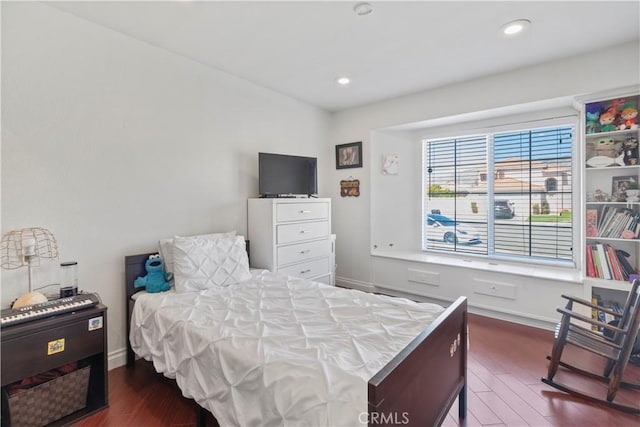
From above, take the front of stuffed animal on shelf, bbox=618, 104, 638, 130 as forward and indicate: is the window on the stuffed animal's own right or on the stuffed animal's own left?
on the stuffed animal's own right

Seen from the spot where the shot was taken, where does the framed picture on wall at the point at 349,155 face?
facing the viewer and to the left of the viewer

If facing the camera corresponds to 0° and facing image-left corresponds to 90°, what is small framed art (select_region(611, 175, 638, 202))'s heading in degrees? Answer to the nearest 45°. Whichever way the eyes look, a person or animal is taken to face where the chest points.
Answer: approximately 0°

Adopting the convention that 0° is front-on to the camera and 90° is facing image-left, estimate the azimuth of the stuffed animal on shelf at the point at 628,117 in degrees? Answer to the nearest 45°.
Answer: approximately 0°

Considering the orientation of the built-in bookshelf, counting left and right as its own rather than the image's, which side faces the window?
right

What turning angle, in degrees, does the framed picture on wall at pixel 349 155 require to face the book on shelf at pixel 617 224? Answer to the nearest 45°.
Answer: approximately 90° to its left

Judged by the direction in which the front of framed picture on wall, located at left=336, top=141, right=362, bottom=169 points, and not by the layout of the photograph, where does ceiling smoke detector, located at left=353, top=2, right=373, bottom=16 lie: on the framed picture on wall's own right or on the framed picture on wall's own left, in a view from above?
on the framed picture on wall's own left

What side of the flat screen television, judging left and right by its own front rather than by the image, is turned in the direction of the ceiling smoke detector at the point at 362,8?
front

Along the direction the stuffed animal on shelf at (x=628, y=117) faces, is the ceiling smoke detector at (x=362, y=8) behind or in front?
in front
